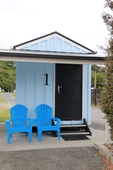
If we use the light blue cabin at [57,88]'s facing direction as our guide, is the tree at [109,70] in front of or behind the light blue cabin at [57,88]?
in front

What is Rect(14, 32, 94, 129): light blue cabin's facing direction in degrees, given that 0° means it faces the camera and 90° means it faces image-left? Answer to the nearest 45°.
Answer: approximately 0°
